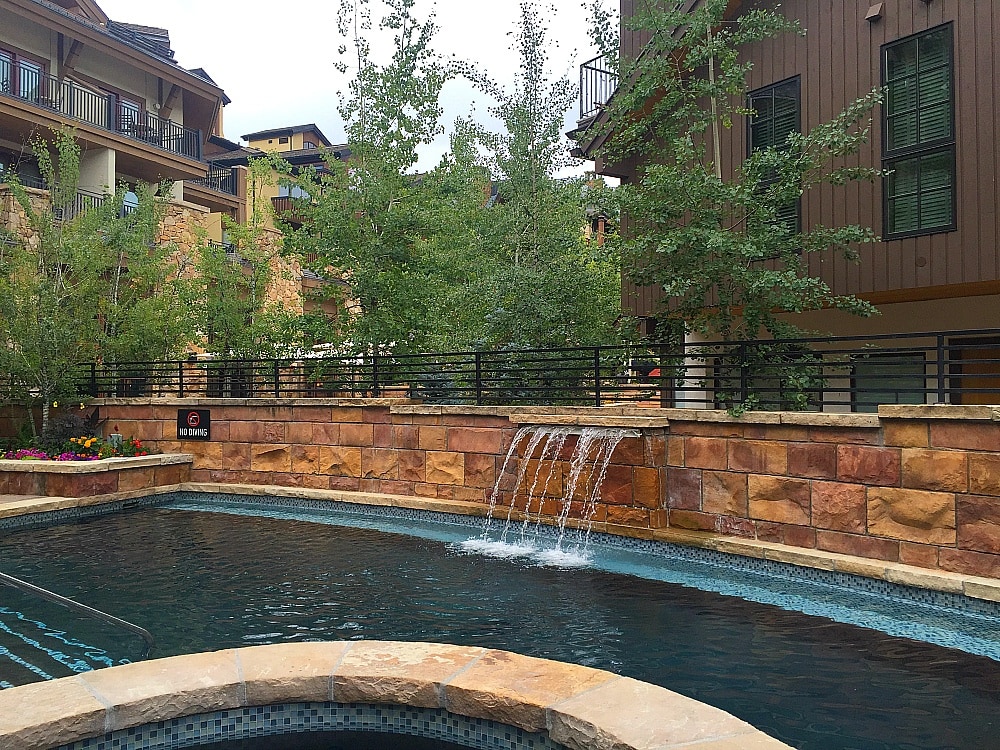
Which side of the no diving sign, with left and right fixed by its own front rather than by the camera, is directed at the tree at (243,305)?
back

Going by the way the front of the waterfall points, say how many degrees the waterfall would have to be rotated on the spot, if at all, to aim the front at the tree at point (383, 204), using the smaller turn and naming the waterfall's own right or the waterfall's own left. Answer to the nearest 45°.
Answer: approximately 90° to the waterfall's own right

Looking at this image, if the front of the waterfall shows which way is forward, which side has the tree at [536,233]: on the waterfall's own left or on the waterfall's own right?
on the waterfall's own right

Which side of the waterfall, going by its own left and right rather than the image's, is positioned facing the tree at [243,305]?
right

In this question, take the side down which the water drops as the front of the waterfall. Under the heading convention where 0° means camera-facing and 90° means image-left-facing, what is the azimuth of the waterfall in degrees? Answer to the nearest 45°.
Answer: approximately 45°

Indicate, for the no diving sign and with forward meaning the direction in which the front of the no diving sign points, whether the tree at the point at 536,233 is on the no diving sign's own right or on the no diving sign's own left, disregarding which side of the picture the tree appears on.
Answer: on the no diving sign's own left

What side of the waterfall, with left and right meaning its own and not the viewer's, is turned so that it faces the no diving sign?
right

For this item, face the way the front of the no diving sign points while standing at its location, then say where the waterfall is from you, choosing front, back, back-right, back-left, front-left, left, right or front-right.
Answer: front-left

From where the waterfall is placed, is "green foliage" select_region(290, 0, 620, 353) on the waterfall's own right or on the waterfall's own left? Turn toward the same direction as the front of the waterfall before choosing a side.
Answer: on the waterfall's own right

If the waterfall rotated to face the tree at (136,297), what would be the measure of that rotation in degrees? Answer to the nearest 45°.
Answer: approximately 90° to its right

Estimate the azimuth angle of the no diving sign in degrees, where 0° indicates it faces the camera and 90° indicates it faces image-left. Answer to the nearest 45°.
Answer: approximately 0°

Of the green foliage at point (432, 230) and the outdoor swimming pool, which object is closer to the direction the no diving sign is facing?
the outdoor swimming pool
